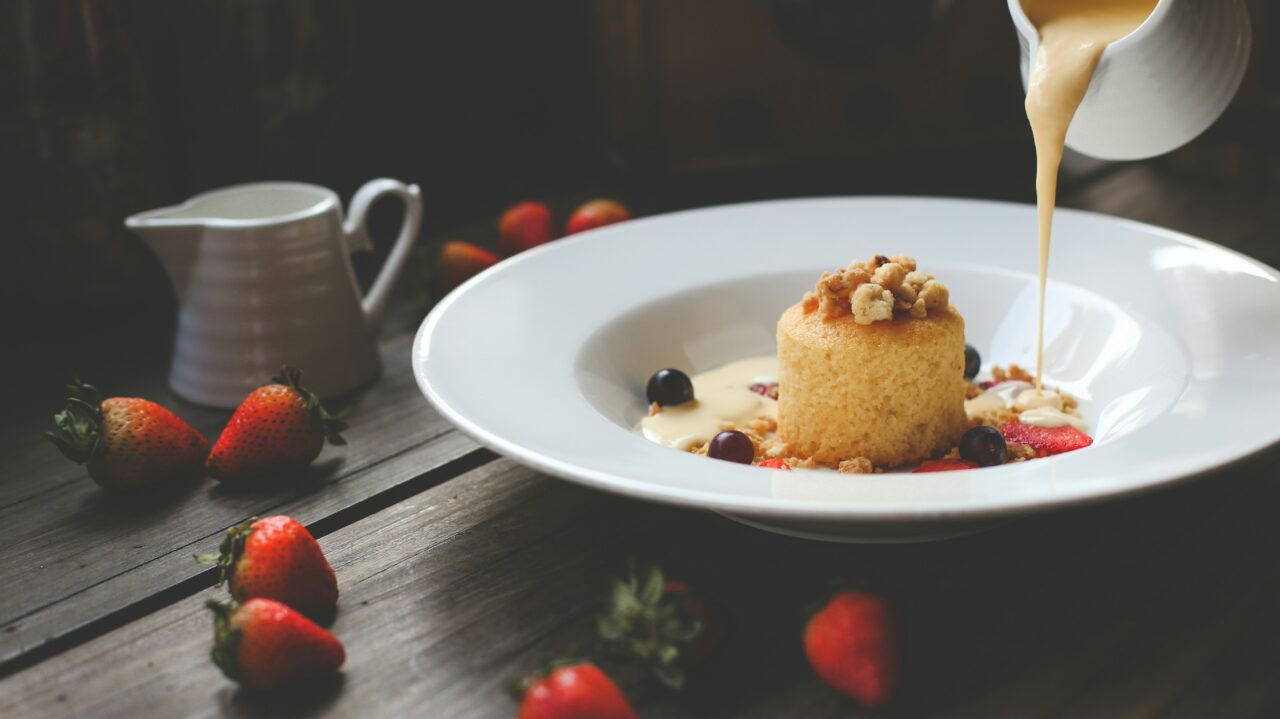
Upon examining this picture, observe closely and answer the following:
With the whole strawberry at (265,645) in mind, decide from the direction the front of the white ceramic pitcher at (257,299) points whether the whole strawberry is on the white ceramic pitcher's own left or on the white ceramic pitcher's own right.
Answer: on the white ceramic pitcher's own left

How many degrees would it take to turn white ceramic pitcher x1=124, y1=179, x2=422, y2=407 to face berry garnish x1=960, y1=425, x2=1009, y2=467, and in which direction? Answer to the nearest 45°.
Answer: approximately 135° to its left

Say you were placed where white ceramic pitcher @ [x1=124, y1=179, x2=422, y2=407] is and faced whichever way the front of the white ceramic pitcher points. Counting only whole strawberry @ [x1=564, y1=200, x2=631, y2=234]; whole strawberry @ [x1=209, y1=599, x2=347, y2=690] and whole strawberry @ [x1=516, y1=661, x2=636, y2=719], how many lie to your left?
2

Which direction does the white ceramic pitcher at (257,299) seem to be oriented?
to the viewer's left

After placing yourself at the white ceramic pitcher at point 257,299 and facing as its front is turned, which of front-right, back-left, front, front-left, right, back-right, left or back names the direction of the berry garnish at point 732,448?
back-left

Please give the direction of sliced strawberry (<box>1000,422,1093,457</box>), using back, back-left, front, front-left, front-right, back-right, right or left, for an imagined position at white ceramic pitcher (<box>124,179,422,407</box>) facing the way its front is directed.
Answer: back-left

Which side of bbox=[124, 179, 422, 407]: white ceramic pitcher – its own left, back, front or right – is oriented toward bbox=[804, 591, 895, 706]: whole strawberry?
left

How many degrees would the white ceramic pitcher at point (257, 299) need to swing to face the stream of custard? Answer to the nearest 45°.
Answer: approximately 135° to its left

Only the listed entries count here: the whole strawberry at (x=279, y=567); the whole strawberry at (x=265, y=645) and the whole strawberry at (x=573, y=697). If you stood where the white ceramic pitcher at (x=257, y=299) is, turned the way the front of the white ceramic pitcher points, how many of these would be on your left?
3
